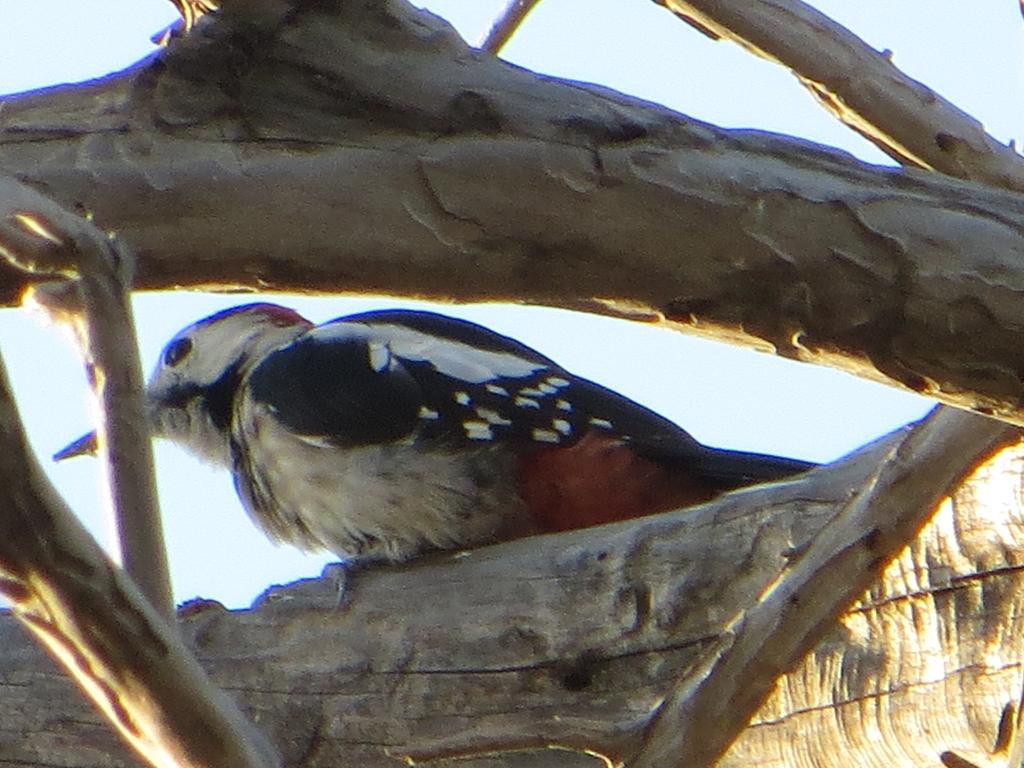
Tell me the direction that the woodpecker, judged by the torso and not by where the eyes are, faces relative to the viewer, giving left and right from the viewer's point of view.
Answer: facing to the left of the viewer

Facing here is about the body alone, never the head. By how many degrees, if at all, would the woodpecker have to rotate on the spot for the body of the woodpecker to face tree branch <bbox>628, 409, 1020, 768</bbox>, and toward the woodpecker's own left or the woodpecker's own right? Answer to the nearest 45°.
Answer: approximately 180°

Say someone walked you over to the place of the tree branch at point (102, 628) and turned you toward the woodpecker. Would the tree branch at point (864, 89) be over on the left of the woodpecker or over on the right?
right

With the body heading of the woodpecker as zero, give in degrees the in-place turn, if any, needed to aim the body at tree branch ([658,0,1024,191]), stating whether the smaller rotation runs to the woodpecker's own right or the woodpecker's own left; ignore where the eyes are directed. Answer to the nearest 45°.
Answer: approximately 135° to the woodpecker's own left
